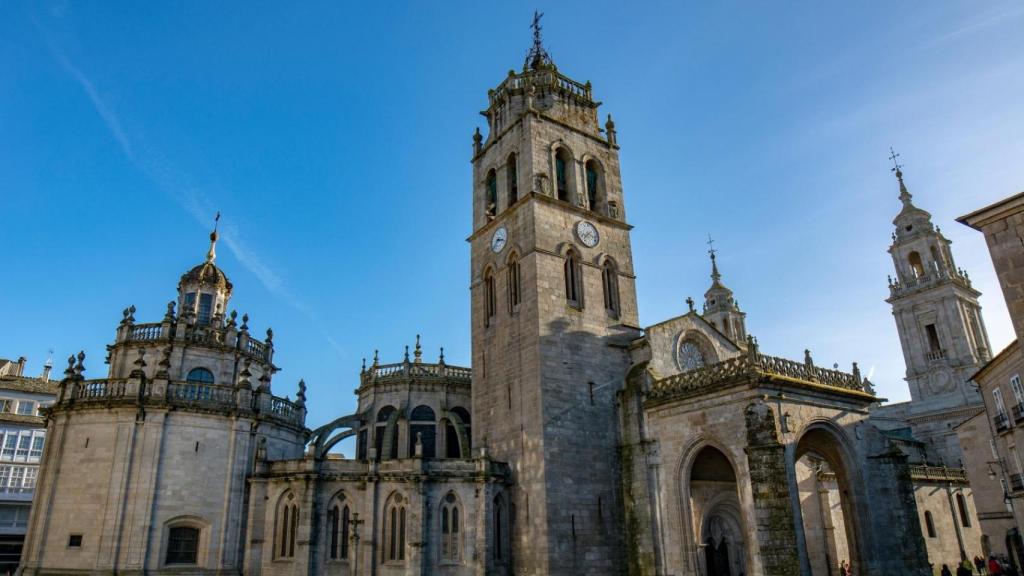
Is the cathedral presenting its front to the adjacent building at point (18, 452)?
no
